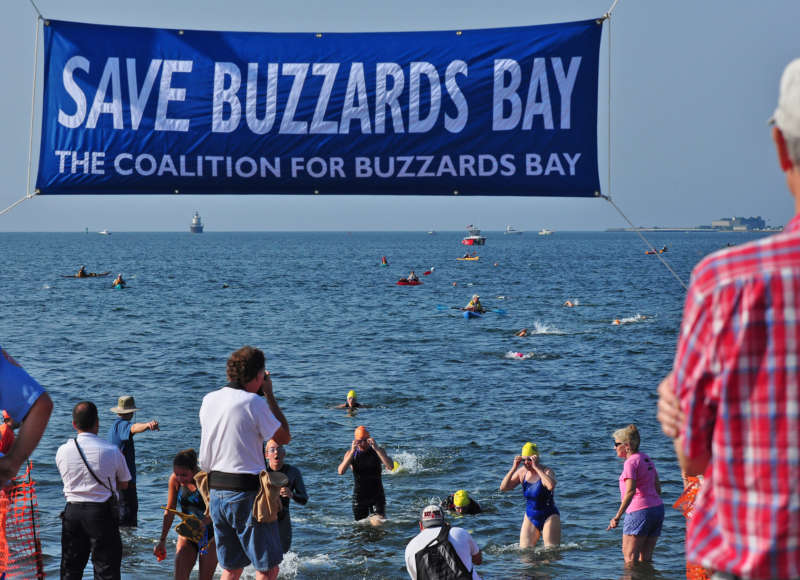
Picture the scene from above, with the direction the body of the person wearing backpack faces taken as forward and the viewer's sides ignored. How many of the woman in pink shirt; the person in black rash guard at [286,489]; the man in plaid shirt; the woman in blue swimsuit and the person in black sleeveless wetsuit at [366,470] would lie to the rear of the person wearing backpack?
1

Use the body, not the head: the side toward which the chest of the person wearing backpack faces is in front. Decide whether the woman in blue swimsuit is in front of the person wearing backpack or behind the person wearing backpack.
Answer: in front

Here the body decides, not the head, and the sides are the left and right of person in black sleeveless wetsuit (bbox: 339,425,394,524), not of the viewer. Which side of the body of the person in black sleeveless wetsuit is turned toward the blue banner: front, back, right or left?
front

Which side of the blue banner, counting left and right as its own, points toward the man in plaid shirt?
front

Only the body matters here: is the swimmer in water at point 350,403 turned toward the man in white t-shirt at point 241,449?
yes

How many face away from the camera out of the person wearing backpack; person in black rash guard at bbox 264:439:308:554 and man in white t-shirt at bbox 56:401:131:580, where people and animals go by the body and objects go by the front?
2

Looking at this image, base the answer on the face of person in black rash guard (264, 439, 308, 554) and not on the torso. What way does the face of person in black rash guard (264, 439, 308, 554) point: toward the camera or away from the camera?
toward the camera

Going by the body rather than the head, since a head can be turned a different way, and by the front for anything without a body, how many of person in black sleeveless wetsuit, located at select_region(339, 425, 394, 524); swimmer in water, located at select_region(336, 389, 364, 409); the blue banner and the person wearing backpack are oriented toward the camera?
3

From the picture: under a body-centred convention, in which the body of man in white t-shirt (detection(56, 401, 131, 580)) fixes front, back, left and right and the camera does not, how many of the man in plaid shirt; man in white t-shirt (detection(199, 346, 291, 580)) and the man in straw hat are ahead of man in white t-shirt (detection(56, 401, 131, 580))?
1

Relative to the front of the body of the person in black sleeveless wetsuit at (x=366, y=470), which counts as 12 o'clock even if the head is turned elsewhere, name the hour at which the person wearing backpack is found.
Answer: The person wearing backpack is roughly at 12 o'clock from the person in black sleeveless wetsuit.

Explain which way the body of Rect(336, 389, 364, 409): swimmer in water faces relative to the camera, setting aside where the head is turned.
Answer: toward the camera

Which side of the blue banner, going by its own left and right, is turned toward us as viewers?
front

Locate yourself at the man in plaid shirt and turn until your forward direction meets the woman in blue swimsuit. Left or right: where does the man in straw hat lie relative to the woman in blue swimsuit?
left

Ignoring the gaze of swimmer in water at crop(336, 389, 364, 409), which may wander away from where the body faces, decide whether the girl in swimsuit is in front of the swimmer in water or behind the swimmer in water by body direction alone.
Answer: in front

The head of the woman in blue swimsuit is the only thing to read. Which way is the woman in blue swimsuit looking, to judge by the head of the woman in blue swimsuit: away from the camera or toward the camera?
toward the camera

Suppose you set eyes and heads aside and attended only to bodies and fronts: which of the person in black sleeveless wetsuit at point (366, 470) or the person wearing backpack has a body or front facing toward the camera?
the person in black sleeveless wetsuit

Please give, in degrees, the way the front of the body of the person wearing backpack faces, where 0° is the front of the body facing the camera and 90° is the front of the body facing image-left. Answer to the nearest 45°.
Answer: approximately 180°

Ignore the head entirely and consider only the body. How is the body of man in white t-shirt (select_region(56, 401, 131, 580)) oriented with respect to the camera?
away from the camera

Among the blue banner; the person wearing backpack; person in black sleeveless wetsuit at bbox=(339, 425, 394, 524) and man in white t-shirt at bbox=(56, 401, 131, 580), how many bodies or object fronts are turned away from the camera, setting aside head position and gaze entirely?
2

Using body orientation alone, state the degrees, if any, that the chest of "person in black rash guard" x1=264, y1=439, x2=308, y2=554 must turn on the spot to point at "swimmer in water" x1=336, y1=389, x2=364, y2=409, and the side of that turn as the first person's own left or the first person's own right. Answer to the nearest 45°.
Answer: approximately 135° to the first person's own right

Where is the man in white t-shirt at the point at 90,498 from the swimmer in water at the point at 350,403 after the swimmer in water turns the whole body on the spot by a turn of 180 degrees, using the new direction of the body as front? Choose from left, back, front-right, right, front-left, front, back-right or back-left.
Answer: back
